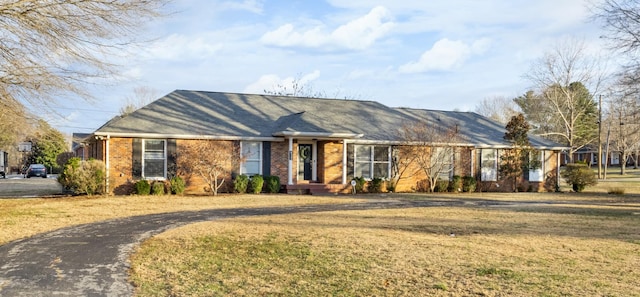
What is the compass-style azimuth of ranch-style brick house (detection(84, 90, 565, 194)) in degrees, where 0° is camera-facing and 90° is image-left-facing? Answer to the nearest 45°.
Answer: approximately 0°

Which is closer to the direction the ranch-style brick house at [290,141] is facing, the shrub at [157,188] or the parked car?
the shrub

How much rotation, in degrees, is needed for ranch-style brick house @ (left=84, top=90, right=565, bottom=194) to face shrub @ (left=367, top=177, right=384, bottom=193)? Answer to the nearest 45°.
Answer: approximately 90° to its left

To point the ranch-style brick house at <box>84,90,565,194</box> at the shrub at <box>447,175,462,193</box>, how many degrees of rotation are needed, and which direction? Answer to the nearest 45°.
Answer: approximately 90° to its left

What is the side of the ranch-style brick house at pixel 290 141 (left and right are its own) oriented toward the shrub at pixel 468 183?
left

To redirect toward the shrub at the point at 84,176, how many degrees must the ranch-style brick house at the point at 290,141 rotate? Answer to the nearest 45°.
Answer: approximately 45° to its right

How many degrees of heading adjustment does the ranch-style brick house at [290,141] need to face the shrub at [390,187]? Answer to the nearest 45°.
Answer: approximately 90° to its left

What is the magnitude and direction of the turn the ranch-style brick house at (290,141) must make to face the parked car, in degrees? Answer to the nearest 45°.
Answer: approximately 135° to its right
